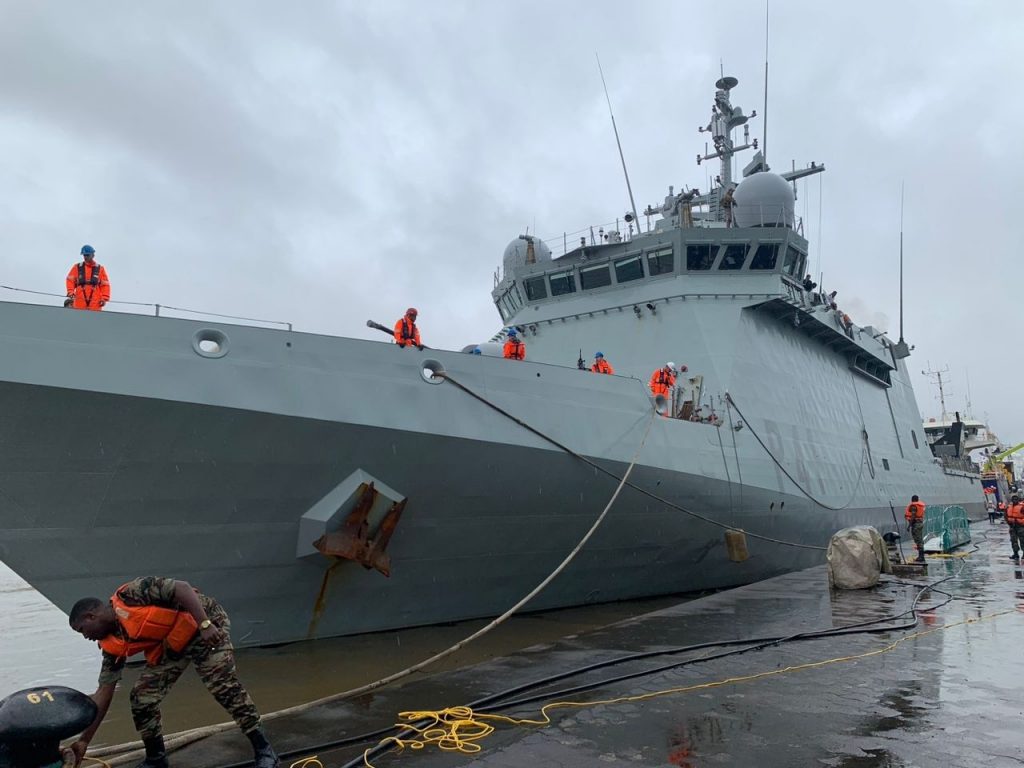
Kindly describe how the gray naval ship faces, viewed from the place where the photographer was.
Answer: facing the viewer and to the left of the viewer

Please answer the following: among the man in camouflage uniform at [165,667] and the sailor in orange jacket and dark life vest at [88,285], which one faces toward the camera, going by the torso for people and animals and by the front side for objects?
the sailor in orange jacket and dark life vest

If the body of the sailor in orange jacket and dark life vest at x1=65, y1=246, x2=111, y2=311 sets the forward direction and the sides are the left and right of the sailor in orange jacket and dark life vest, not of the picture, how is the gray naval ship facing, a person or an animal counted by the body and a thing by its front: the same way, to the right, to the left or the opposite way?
to the right

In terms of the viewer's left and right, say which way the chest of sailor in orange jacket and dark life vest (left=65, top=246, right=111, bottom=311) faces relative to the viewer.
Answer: facing the viewer

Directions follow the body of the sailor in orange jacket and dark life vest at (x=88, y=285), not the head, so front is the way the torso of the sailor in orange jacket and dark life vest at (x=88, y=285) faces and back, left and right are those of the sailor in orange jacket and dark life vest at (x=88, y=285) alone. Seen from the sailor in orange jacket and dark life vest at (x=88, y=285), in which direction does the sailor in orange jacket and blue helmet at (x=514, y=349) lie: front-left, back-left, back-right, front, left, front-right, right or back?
left

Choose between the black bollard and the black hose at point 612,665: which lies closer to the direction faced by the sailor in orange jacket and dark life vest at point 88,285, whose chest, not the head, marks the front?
the black bollard

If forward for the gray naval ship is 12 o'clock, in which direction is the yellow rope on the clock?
The yellow rope is roughly at 10 o'clock from the gray naval ship.

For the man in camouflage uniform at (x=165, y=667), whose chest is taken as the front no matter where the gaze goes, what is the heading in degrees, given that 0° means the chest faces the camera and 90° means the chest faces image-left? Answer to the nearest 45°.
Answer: approximately 90°

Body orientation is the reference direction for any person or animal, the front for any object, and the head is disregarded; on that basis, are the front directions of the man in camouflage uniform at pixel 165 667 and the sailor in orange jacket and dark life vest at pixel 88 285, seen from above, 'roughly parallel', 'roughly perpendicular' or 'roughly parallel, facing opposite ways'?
roughly perpendicular

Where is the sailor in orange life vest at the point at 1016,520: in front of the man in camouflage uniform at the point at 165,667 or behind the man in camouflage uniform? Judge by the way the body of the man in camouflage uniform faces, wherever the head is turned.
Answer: behind

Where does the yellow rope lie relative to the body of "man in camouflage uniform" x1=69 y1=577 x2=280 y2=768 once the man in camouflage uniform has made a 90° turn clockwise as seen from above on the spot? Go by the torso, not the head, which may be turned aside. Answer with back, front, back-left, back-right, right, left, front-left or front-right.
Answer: right

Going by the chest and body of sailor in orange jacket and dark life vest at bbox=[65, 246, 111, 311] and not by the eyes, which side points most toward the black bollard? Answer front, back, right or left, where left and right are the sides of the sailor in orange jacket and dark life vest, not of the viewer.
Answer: front

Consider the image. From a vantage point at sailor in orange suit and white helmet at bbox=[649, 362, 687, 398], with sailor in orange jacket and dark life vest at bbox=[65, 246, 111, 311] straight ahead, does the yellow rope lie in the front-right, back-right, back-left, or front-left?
front-left

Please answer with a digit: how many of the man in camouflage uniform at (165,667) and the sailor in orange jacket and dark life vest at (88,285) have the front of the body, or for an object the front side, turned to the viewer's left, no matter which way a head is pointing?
1

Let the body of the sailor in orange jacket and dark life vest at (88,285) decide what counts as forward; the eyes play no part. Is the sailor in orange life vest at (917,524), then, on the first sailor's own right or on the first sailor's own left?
on the first sailor's own left
